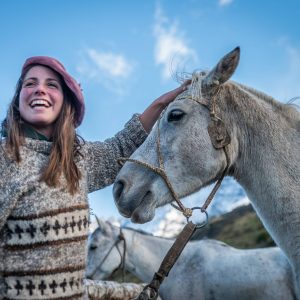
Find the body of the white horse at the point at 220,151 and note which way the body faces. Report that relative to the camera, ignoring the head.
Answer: to the viewer's left

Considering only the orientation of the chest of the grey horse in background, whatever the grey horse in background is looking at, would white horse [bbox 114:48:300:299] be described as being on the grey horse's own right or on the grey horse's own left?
on the grey horse's own left

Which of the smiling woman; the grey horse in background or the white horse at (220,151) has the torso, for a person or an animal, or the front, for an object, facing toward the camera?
the smiling woman

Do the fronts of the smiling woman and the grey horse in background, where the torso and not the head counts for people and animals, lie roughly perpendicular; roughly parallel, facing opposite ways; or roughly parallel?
roughly perpendicular

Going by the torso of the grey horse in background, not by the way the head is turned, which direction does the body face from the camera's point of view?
to the viewer's left

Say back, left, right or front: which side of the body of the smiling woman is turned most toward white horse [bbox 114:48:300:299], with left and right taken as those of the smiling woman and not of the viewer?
left

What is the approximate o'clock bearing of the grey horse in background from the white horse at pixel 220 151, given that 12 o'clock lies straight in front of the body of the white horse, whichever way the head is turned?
The grey horse in background is roughly at 3 o'clock from the white horse.

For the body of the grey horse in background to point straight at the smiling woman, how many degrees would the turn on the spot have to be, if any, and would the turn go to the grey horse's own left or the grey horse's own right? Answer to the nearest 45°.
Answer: approximately 90° to the grey horse's own left

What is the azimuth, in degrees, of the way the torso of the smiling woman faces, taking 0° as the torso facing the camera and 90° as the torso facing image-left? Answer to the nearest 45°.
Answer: approximately 0°

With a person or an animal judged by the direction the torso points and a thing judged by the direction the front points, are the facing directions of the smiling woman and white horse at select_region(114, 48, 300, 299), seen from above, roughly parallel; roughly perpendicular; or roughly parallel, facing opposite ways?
roughly perpendicular

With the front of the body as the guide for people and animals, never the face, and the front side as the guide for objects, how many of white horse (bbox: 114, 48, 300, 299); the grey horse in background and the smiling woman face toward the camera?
1

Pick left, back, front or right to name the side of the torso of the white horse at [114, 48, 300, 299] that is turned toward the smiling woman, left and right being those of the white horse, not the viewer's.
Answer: front
